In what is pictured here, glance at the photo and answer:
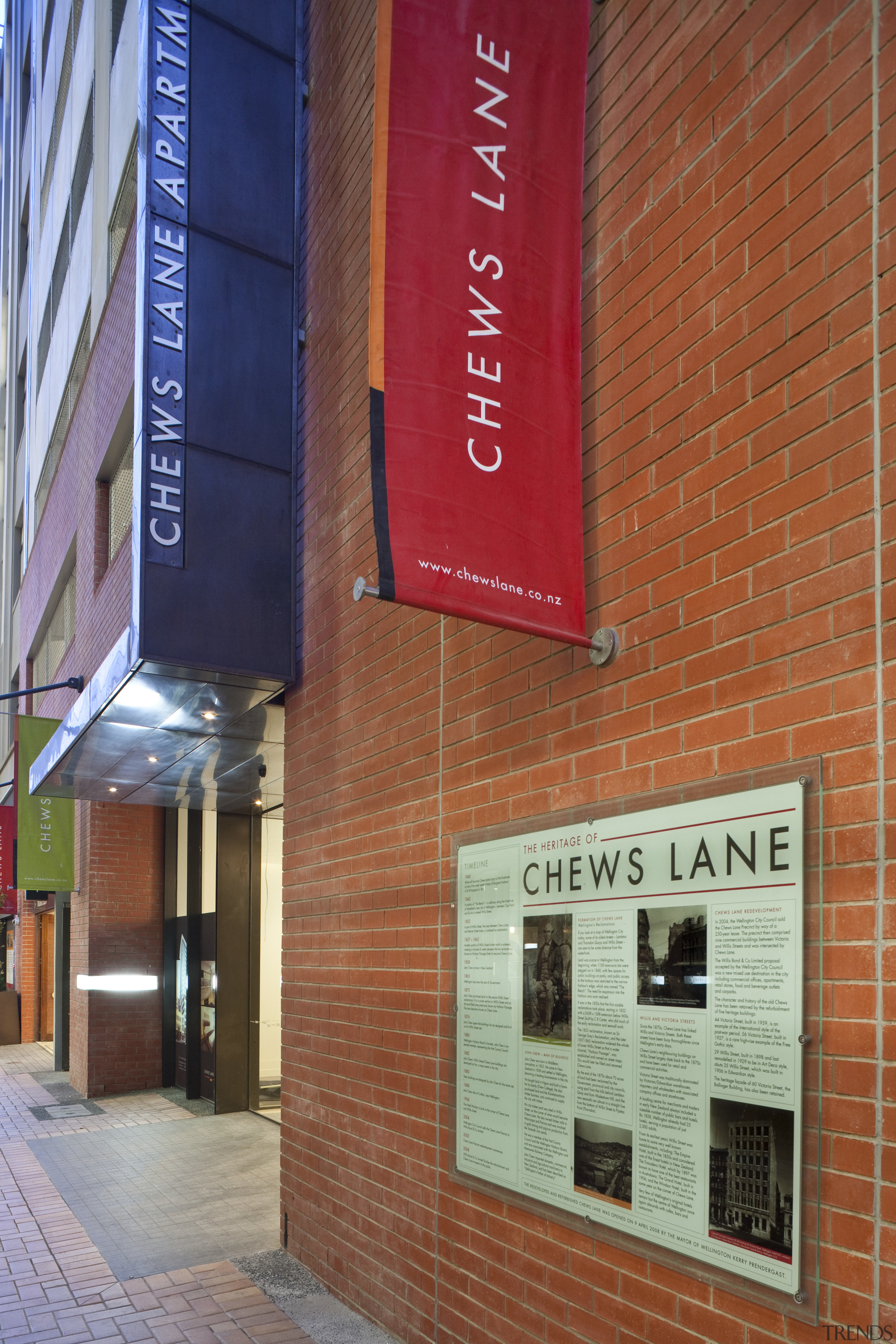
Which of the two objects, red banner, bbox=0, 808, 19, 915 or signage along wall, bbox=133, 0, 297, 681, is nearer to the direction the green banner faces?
the signage along wall

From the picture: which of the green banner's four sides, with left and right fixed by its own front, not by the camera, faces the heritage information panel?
front

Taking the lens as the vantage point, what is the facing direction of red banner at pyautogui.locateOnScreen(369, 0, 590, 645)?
facing the viewer and to the right of the viewer

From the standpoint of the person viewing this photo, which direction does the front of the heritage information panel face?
facing the viewer and to the left of the viewer

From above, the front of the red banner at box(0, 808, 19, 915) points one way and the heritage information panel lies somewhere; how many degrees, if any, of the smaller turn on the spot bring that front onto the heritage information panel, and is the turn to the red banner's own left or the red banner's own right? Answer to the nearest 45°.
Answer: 0° — it already faces it

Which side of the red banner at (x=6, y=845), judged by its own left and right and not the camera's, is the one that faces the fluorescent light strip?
front

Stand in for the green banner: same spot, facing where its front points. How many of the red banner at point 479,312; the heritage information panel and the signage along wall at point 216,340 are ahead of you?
3

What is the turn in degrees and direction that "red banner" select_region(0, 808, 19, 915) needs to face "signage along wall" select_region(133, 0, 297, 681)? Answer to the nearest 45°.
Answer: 0° — it already faces it

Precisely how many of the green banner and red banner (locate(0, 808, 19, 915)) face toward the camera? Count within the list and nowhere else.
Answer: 2

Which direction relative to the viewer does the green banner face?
toward the camera

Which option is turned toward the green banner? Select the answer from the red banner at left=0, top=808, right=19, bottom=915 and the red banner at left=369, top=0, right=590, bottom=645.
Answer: the red banner at left=0, top=808, right=19, bottom=915

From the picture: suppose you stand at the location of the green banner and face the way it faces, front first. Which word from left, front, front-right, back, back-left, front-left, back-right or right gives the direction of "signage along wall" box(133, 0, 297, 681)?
front

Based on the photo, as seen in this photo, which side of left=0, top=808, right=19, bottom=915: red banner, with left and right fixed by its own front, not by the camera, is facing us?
front

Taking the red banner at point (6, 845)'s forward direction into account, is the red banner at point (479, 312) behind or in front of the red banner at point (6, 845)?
in front

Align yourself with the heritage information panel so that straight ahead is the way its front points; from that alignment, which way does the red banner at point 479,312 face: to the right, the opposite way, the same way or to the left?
to the left
